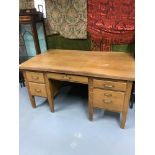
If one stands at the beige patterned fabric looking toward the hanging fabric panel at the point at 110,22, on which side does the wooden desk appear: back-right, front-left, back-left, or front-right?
front-right

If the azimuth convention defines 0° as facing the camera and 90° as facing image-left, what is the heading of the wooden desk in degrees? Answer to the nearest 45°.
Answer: approximately 45°

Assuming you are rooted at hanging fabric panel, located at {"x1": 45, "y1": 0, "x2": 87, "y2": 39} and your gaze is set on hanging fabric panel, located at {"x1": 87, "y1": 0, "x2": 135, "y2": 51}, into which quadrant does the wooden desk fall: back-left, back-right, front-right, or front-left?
front-right
